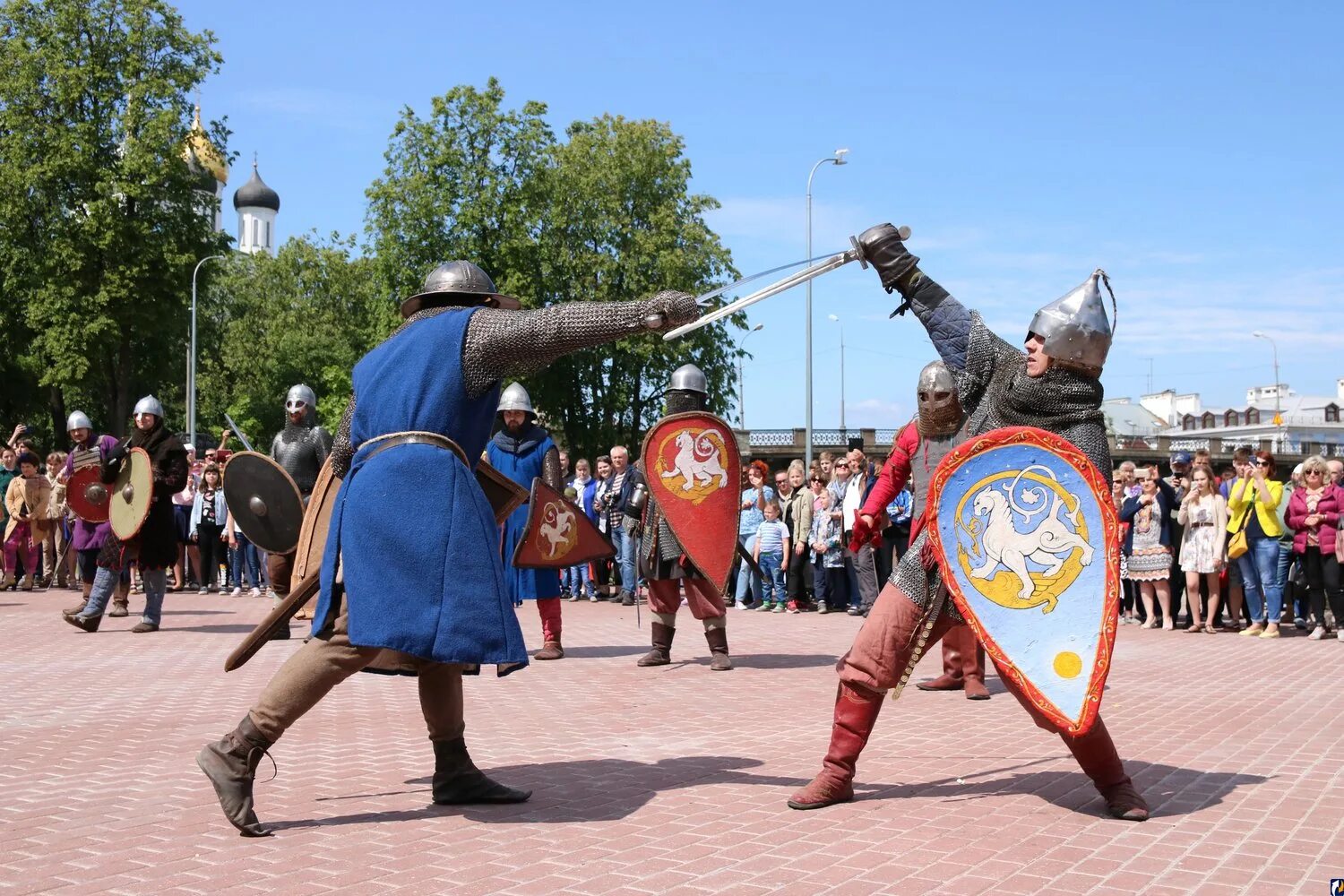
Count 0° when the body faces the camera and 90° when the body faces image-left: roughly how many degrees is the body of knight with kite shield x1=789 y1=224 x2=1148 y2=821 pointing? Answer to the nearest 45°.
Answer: approximately 45°

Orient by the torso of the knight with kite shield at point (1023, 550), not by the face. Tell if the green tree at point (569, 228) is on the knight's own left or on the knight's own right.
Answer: on the knight's own right

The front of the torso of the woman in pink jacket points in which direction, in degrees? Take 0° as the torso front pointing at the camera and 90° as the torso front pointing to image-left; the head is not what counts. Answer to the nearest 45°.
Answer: approximately 0°

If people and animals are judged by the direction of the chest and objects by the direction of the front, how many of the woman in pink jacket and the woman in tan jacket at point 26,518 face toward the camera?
2

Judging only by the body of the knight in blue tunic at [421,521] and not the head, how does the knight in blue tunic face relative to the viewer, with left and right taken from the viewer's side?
facing away from the viewer and to the right of the viewer

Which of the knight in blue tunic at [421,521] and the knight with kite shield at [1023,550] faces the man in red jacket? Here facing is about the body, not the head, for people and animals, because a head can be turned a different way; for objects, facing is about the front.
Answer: the knight in blue tunic

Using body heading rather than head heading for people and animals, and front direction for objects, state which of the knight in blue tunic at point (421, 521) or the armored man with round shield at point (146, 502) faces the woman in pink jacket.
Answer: the knight in blue tunic

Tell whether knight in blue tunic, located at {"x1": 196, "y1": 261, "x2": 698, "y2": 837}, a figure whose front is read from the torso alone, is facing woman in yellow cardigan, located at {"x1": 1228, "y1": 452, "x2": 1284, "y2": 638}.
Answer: yes

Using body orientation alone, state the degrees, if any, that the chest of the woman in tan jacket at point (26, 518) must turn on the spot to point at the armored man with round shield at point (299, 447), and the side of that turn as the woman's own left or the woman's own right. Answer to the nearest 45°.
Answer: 0° — they already face them
